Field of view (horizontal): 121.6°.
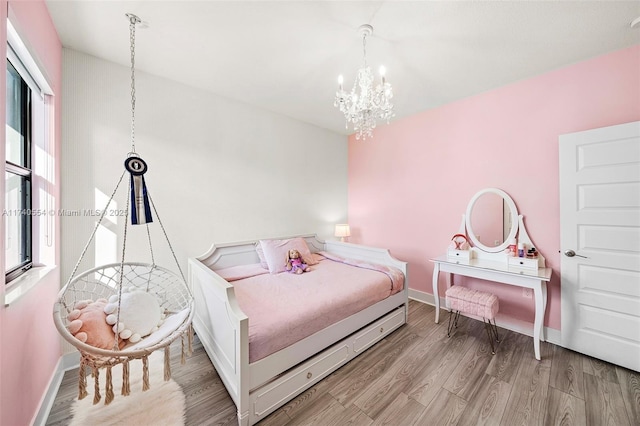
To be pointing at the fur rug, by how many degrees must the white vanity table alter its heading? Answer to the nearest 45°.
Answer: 0° — it already faces it

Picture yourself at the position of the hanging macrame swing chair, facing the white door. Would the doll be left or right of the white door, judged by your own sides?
left

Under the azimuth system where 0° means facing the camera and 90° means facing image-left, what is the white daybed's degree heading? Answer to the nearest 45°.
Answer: approximately 315°

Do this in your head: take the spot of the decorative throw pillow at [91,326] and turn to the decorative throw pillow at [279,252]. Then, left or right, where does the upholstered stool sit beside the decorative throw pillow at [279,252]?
right

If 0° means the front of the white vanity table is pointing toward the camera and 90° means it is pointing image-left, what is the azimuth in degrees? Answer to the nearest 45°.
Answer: approximately 45°

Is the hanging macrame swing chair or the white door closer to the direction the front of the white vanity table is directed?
the hanging macrame swing chair

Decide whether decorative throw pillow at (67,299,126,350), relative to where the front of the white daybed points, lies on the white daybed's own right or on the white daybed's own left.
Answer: on the white daybed's own right
